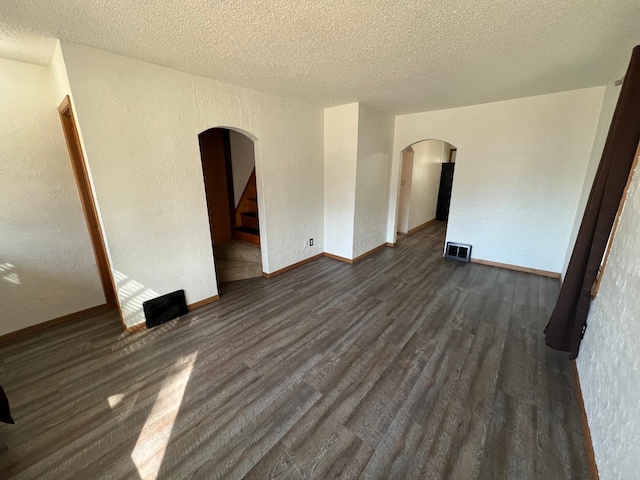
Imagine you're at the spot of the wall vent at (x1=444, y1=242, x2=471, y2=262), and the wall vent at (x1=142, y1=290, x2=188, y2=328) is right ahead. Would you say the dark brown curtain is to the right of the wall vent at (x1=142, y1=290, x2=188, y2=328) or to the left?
left

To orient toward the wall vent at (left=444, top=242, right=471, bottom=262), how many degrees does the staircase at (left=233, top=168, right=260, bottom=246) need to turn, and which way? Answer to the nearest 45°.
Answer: approximately 90° to its left
